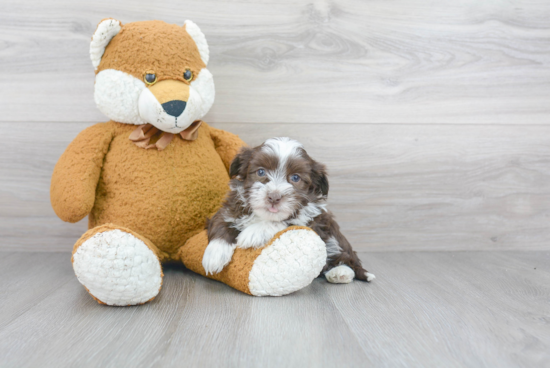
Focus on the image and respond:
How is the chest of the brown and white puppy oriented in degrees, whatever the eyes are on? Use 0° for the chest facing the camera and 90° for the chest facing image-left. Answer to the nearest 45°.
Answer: approximately 45°
